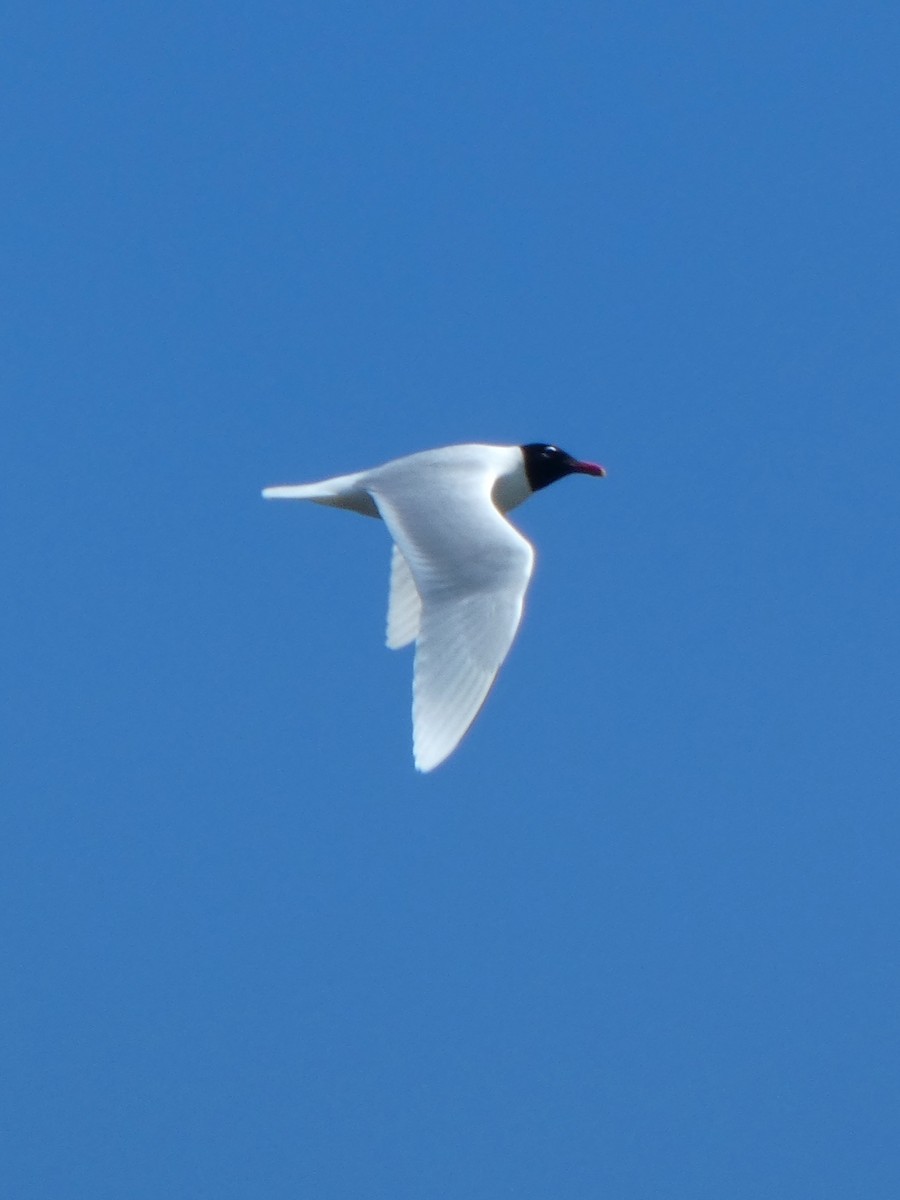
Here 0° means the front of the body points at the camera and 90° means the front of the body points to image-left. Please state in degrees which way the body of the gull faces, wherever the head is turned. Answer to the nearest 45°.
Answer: approximately 270°
